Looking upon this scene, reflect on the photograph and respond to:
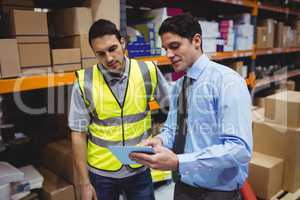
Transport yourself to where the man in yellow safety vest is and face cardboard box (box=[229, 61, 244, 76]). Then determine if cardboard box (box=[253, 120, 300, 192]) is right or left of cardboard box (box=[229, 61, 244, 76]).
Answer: right

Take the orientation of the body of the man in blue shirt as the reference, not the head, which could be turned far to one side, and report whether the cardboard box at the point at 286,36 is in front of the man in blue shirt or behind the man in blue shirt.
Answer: behind

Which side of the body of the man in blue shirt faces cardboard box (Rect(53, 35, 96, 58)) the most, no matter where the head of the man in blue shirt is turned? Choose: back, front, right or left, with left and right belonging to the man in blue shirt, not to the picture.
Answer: right

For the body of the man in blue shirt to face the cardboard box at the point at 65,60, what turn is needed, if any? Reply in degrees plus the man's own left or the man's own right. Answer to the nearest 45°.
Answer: approximately 90° to the man's own right

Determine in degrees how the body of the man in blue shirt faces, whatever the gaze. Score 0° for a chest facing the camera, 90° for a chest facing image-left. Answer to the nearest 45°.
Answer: approximately 45°

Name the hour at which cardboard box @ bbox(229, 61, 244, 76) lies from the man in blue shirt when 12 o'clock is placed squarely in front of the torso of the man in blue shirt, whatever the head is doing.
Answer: The cardboard box is roughly at 5 o'clock from the man in blue shirt.

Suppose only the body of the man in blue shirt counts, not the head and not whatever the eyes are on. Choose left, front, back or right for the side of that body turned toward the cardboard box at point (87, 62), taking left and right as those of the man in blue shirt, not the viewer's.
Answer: right

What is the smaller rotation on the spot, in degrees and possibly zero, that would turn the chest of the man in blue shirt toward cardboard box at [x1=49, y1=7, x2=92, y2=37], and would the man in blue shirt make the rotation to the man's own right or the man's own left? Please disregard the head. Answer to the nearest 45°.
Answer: approximately 90° to the man's own right

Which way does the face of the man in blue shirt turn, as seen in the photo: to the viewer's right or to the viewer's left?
to the viewer's left
